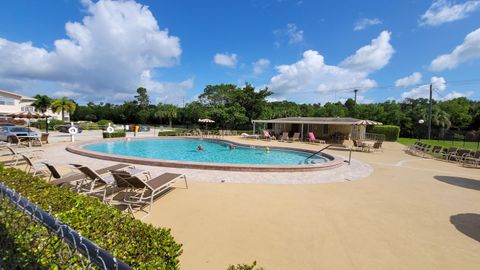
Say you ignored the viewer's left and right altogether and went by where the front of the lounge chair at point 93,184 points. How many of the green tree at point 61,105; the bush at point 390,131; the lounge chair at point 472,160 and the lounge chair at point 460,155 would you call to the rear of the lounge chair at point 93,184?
0

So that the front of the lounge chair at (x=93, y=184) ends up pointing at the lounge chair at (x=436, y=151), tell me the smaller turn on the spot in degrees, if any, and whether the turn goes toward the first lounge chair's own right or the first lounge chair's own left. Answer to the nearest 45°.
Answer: approximately 45° to the first lounge chair's own right

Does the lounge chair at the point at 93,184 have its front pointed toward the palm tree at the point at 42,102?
no

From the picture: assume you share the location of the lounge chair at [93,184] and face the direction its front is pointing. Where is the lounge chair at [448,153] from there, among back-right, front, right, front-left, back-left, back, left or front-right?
front-right

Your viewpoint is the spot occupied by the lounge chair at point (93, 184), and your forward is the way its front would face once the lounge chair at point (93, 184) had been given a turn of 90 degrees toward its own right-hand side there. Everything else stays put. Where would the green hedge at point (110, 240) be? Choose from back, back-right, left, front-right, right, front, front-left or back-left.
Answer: front-right

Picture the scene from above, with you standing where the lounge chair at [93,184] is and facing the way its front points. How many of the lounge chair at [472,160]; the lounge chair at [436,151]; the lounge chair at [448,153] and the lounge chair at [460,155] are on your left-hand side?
0

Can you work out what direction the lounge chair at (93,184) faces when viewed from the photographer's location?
facing away from the viewer and to the right of the viewer

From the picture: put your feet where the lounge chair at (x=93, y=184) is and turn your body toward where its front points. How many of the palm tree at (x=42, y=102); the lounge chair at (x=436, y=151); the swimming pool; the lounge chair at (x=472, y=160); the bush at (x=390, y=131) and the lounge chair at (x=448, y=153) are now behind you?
0

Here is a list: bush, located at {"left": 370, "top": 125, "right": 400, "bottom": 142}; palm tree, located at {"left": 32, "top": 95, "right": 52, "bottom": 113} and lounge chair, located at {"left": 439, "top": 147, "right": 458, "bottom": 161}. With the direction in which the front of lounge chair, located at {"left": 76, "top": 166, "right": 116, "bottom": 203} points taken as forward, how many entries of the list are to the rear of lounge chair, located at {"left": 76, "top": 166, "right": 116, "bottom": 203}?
0

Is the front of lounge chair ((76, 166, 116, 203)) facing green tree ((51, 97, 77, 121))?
no

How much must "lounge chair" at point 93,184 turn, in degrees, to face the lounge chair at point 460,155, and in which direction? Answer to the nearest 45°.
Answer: approximately 45° to its right

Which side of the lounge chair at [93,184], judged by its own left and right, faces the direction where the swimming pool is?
front

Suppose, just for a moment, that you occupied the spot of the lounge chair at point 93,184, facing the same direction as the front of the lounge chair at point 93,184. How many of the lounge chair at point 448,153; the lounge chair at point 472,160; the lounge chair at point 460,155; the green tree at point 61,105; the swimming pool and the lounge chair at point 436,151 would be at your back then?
0
